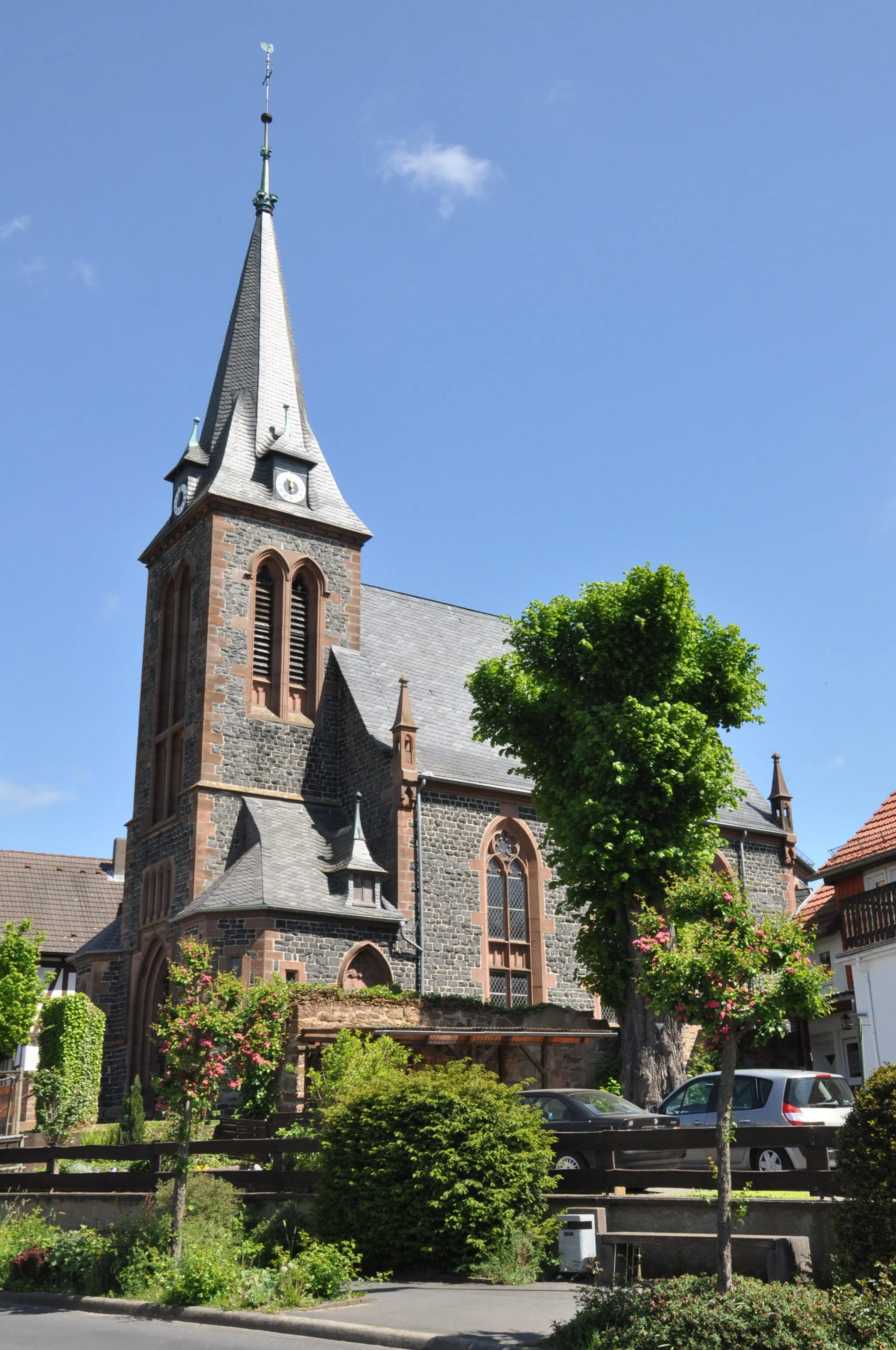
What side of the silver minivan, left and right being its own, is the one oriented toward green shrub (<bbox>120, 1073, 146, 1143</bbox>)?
front

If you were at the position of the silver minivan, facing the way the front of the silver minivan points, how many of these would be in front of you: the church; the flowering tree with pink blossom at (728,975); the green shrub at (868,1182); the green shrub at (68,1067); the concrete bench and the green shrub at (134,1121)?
3

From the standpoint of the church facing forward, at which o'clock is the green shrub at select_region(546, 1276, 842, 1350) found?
The green shrub is roughly at 10 o'clock from the church.

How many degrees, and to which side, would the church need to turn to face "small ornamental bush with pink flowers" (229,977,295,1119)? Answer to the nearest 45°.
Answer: approximately 45° to its left

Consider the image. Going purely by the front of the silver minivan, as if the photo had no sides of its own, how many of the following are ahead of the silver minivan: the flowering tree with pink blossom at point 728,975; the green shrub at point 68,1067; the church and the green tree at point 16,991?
3

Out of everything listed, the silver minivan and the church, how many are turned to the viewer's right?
0

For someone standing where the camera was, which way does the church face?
facing the viewer and to the left of the viewer

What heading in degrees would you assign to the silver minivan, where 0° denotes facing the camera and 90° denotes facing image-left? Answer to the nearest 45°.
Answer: approximately 135°

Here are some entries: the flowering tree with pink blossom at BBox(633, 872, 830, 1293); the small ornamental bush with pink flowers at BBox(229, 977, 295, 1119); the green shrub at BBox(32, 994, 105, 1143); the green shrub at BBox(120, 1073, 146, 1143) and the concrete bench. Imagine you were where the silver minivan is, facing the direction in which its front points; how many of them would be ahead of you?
3

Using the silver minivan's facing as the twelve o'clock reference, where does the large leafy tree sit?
The large leafy tree is roughly at 1 o'clock from the silver minivan.

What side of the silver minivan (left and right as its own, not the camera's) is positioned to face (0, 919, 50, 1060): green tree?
front

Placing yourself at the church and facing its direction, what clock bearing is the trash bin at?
The trash bin is roughly at 10 o'clock from the church.

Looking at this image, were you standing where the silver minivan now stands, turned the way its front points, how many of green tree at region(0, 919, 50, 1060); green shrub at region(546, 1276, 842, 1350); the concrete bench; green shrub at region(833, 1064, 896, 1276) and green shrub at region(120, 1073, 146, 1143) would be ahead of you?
2
